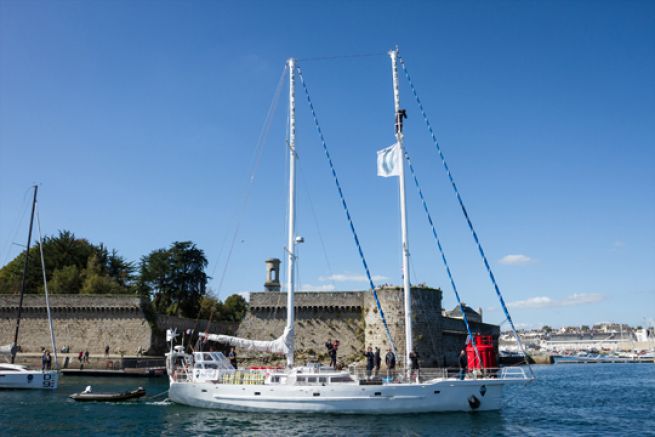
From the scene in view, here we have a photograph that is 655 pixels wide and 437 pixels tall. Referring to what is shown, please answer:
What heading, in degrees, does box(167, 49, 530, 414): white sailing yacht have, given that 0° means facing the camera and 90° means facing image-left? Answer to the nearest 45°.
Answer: approximately 270°

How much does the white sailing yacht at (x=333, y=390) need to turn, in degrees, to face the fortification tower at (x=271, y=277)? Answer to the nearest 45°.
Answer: approximately 90° to its left
